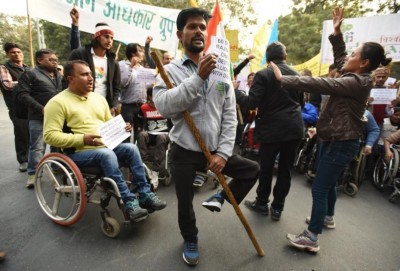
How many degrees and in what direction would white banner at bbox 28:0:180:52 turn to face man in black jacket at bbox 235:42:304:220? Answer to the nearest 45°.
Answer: approximately 45° to its left

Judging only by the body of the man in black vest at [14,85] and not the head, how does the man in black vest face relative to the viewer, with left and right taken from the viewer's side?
facing the viewer and to the right of the viewer

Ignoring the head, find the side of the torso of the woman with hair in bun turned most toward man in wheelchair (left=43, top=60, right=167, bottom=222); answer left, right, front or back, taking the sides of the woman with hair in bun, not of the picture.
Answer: front

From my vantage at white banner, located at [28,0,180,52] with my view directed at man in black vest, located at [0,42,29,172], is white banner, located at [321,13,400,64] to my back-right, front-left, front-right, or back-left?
back-left

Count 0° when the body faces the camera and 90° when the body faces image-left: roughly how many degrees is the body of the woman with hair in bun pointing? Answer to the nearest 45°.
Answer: approximately 90°

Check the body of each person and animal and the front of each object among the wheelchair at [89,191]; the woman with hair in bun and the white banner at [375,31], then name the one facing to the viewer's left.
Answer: the woman with hair in bun

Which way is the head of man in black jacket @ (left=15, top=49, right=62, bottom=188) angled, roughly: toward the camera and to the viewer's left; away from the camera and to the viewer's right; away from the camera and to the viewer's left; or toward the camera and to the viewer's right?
toward the camera and to the viewer's right

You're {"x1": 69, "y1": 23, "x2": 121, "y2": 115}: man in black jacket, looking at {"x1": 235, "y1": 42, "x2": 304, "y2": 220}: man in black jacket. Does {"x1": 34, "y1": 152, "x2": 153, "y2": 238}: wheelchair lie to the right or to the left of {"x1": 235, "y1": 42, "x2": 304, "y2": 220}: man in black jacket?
right

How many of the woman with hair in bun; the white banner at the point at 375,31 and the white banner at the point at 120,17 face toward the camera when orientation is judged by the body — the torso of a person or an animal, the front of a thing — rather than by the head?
2

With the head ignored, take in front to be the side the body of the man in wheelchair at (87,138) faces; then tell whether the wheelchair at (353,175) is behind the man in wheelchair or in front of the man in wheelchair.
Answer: in front

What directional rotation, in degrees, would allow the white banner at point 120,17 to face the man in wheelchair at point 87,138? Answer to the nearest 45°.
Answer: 0° — it already faces them

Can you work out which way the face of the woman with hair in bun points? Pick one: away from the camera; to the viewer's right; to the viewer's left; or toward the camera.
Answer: to the viewer's left

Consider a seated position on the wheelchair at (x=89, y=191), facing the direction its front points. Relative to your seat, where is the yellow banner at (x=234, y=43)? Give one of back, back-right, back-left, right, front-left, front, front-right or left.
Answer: left

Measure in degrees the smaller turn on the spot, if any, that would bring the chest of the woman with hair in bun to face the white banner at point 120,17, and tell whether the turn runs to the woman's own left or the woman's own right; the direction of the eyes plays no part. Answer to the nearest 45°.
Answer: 0° — they already face it
